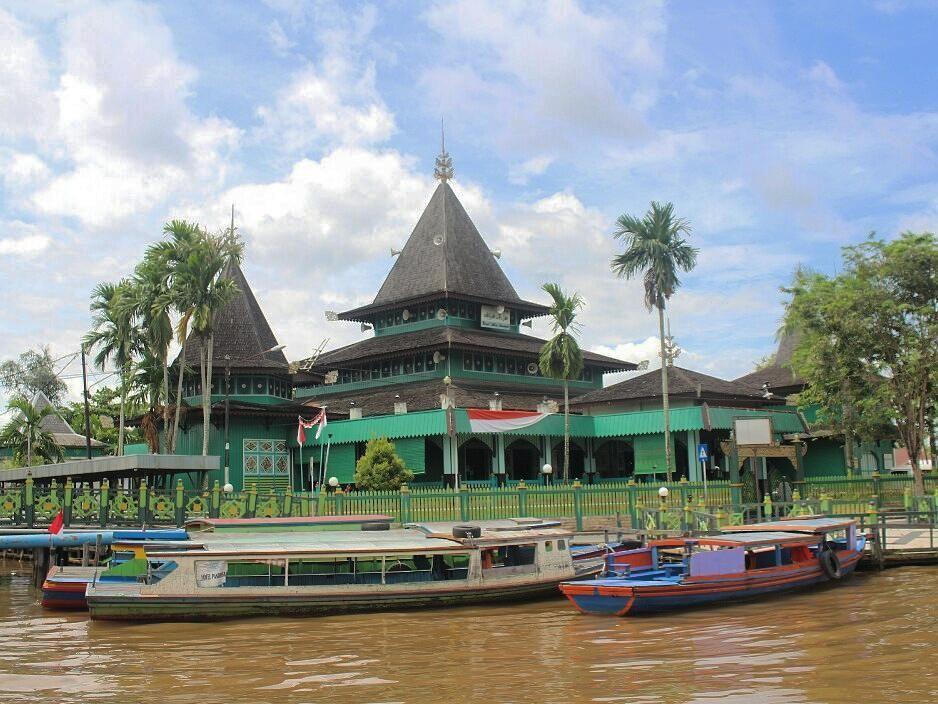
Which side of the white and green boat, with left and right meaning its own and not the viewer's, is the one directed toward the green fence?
right

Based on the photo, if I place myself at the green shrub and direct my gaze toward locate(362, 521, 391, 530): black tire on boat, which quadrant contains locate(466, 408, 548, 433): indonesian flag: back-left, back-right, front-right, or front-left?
back-left

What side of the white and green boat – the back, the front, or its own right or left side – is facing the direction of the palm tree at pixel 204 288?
right

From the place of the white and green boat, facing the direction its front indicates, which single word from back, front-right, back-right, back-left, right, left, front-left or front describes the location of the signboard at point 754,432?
back-right

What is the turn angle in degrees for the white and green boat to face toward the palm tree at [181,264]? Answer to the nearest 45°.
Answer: approximately 90° to its right

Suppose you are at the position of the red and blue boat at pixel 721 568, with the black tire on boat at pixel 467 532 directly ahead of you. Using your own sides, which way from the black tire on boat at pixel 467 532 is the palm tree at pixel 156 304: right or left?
right

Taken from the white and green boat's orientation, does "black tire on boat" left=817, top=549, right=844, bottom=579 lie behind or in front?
behind

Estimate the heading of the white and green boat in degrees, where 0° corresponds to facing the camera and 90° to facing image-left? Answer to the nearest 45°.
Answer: approximately 90°

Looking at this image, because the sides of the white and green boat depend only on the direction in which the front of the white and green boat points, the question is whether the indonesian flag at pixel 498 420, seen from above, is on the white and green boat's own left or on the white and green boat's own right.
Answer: on the white and green boat's own right

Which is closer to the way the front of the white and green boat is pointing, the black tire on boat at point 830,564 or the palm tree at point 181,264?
the palm tree

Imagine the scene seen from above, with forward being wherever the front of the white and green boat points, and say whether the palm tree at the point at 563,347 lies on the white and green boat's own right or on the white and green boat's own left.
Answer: on the white and green boat's own right

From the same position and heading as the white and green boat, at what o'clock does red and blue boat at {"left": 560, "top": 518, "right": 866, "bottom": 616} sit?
The red and blue boat is roughly at 6 o'clock from the white and green boat.
